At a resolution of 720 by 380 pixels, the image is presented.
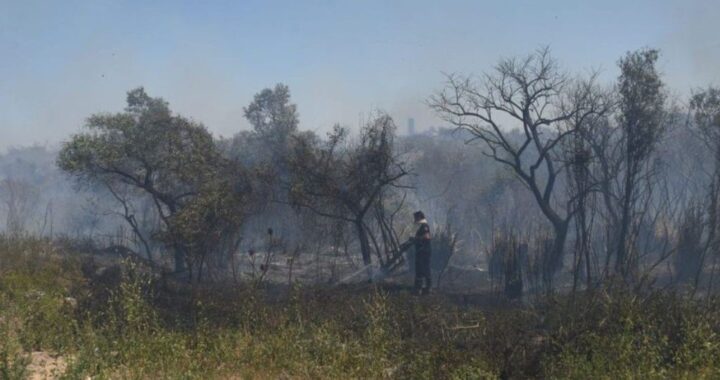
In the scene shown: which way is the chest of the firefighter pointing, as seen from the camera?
to the viewer's left

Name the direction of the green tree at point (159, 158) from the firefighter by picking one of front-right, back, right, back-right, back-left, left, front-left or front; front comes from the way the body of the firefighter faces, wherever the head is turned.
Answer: front

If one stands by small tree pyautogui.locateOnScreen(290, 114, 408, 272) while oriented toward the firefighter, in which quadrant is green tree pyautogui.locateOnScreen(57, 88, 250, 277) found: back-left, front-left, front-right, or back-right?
back-right

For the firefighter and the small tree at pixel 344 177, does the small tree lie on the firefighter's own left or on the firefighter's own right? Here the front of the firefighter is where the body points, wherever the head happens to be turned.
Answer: on the firefighter's own right

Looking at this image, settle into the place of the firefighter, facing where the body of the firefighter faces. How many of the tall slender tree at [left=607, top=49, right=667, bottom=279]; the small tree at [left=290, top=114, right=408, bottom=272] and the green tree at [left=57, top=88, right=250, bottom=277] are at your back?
1

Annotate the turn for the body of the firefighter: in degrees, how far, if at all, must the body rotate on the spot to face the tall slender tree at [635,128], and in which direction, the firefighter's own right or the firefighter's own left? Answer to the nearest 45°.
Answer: approximately 180°

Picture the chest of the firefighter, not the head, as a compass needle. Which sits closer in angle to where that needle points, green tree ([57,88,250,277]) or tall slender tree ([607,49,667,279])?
the green tree
